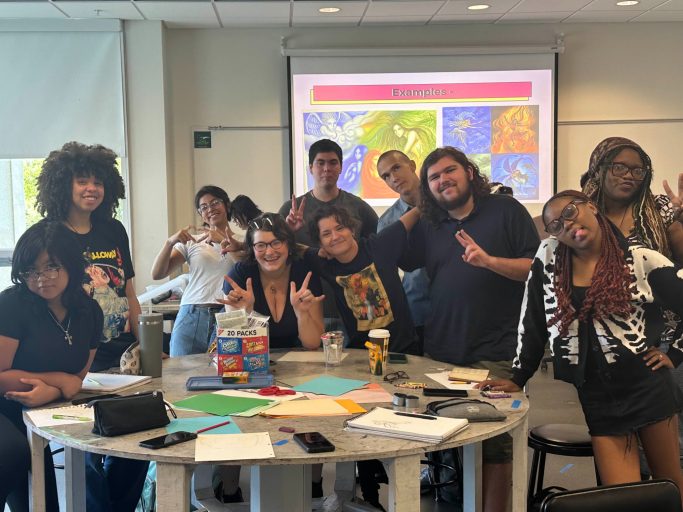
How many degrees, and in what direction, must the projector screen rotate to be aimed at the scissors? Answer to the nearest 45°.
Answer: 0° — it already faces it

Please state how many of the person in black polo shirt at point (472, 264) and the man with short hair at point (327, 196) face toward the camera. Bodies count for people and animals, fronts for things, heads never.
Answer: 2

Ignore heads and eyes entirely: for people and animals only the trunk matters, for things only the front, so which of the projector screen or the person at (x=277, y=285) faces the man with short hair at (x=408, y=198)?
the projector screen

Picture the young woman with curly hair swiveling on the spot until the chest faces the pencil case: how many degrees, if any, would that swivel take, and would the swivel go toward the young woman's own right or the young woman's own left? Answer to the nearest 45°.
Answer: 0° — they already face it

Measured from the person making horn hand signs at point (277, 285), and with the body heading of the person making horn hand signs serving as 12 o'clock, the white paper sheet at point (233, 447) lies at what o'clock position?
The white paper sheet is roughly at 12 o'clock from the person making horn hand signs.

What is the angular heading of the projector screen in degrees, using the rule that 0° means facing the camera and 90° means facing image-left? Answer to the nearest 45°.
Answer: approximately 0°

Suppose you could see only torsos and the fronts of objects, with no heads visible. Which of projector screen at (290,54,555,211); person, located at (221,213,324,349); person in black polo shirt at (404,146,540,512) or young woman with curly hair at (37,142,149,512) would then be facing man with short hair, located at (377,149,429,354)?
the projector screen
